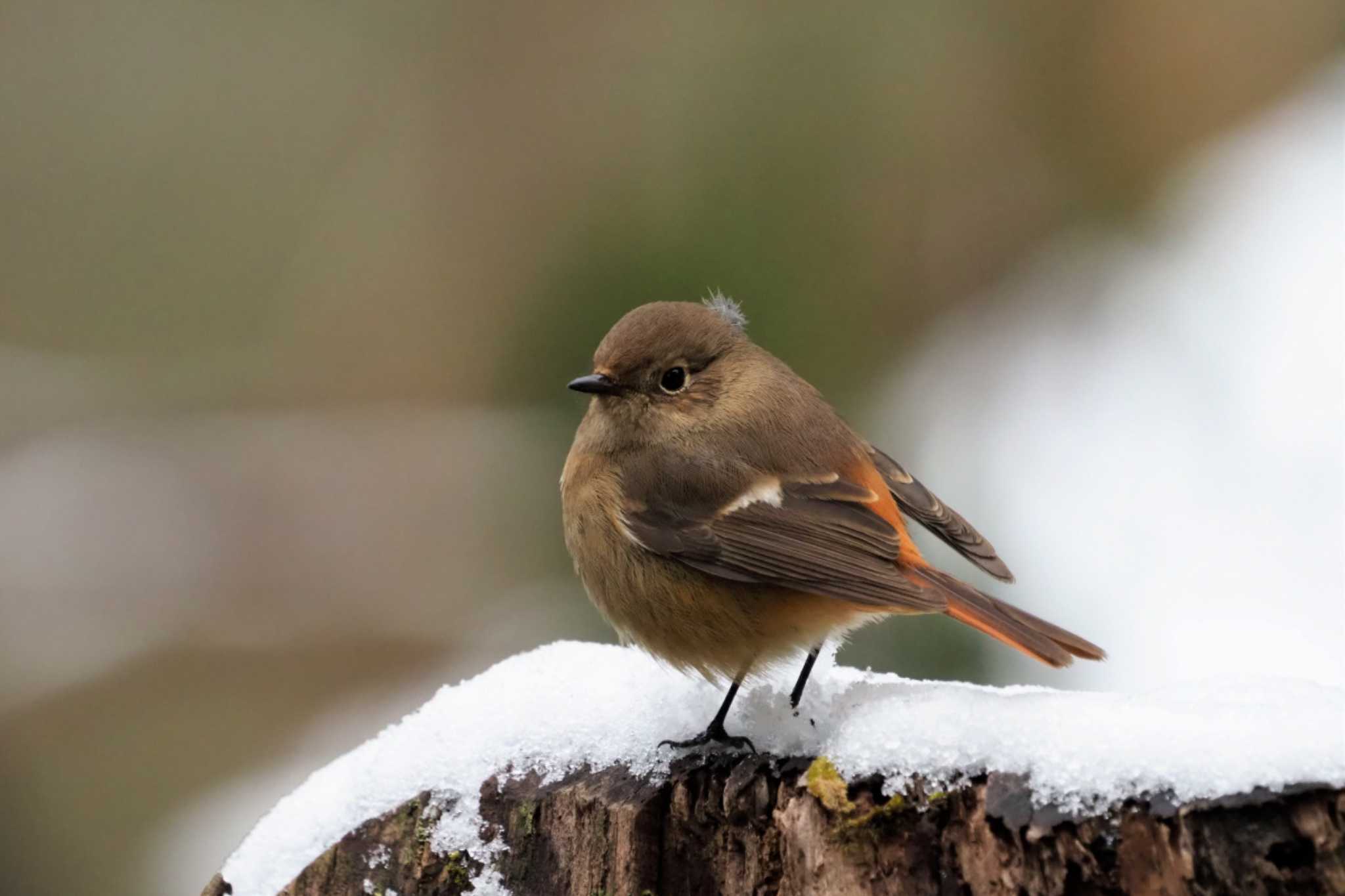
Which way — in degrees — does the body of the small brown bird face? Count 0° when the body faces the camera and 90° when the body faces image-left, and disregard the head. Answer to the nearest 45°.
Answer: approximately 90°
